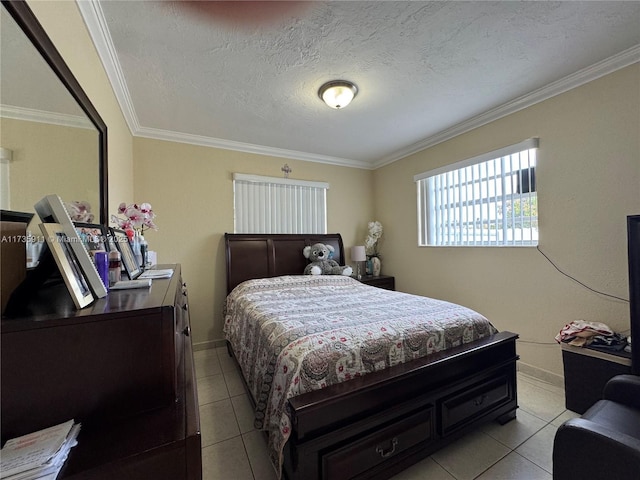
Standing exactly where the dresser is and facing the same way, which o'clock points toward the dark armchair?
The dark armchair is roughly at 1 o'clock from the dresser.

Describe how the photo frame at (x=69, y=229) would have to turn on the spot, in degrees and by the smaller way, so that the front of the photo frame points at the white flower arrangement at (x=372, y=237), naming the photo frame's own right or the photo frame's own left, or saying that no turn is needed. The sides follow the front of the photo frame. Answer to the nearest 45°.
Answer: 0° — it already faces it

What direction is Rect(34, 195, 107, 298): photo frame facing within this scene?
to the viewer's right

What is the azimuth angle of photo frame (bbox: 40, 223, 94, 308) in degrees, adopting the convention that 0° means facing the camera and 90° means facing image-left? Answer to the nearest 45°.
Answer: approximately 315°

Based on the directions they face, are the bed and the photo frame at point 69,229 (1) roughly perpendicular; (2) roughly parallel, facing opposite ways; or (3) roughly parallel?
roughly perpendicular

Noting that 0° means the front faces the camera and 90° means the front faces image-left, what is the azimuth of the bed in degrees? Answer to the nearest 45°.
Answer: approximately 315°

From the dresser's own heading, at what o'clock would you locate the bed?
The bed is roughly at 12 o'clock from the dresser.

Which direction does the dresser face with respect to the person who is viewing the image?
facing to the right of the viewer

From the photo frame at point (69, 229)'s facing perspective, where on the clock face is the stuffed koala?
The stuffed koala is roughly at 11 o'clock from the photo frame.
